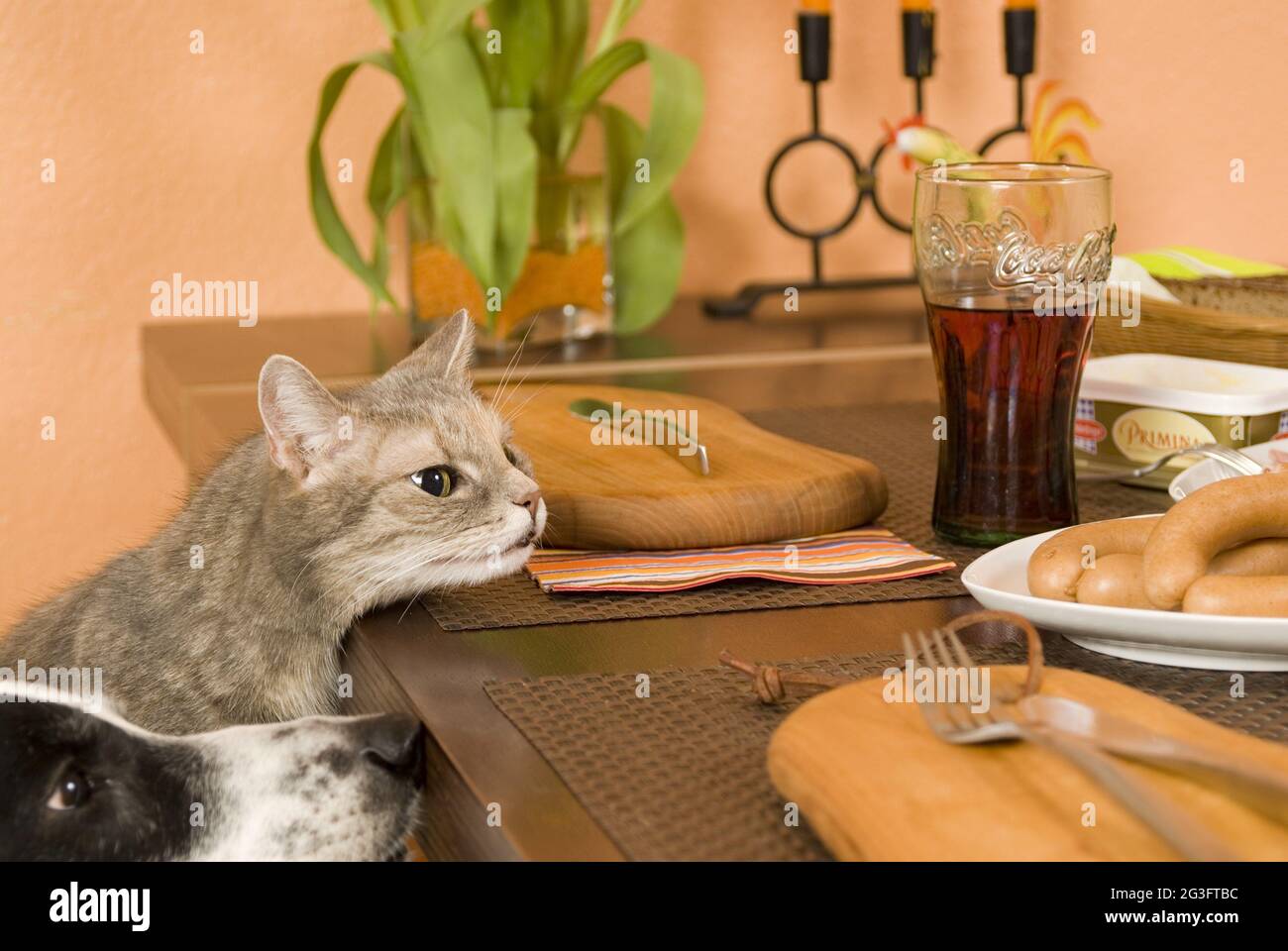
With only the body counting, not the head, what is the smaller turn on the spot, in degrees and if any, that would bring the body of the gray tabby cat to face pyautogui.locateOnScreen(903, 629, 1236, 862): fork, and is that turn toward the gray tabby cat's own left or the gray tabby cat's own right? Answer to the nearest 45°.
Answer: approximately 45° to the gray tabby cat's own right

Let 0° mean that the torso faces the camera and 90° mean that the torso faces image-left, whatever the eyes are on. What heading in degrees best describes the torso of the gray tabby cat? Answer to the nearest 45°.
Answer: approximately 270°

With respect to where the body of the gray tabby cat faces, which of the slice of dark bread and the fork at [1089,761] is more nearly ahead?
the slice of dark bread

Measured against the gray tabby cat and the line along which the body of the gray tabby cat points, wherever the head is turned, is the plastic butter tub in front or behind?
in front

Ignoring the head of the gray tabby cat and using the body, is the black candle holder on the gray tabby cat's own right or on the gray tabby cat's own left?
on the gray tabby cat's own left

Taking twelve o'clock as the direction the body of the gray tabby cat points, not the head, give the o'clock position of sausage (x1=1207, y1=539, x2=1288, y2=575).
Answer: The sausage is roughly at 1 o'clock from the gray tabby cat.
